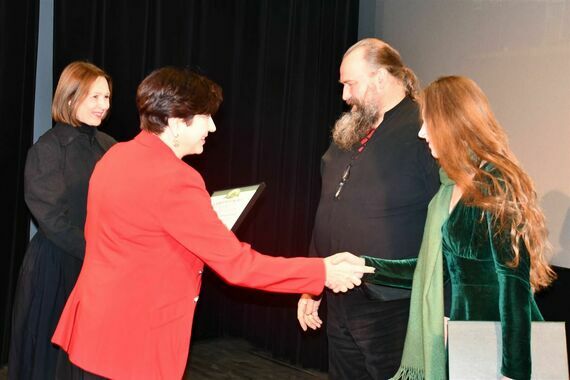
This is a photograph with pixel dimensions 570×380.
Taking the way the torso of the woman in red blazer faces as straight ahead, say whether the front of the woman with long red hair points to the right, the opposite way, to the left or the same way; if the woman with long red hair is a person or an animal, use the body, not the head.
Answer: the opposite way

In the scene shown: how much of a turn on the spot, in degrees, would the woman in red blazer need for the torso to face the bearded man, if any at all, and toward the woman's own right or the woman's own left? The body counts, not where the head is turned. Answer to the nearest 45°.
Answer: approximately 45° to the woman's own left

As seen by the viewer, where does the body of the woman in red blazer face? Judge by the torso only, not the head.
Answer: to the viewer's right

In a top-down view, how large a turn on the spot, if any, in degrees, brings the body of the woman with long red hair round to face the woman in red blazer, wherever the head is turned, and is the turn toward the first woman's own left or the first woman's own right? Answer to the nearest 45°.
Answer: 0° — they already face them

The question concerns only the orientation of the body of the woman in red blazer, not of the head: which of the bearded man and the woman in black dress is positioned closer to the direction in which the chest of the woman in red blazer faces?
the bearded man

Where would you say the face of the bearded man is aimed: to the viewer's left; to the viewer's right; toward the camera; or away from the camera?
to the viewer's left

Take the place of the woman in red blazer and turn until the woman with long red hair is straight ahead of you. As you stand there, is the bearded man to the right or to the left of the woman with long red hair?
left

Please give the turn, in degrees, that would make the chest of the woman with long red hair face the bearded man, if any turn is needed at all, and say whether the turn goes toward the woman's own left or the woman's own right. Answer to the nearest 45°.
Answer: approximately 45° to the woman's own right

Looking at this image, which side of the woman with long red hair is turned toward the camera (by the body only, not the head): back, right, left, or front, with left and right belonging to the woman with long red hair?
left

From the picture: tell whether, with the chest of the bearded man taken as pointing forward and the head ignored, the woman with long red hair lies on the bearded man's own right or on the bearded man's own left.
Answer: on the bearded man's own left
